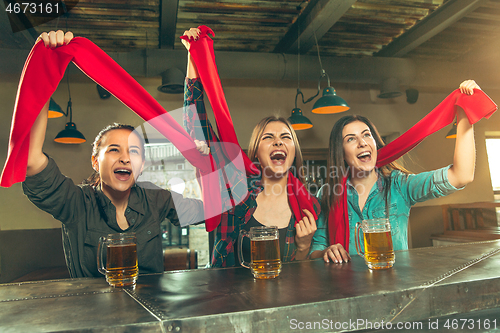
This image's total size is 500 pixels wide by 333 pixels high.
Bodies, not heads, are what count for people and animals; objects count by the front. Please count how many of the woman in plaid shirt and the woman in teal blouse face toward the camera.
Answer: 2

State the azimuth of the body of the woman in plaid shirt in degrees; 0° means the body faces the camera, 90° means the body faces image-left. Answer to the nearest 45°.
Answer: approximately 0°

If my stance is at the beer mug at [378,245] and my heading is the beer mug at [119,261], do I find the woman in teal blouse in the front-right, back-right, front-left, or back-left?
back-right

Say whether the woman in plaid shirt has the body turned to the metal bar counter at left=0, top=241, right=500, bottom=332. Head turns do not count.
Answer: yes

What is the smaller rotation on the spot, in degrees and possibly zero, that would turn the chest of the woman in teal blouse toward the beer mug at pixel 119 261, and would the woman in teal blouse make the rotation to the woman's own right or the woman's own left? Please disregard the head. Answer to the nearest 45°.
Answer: approximately 45° to the woman's own right
